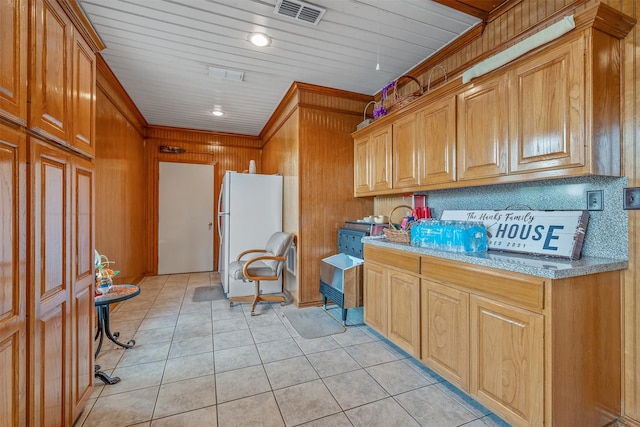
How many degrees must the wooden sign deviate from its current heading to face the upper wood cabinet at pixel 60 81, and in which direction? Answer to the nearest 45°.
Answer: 0° — it already faces it

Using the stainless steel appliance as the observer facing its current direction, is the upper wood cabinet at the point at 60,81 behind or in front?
in front

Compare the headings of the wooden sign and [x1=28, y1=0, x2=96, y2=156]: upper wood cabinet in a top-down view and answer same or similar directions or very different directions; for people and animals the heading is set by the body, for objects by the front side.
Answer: very different directions

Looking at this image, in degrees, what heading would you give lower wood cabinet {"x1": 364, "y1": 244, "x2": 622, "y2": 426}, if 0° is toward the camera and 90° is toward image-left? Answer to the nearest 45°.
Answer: approximately 45°

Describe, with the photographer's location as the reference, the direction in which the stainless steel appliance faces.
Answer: facing the viewer and to the left of the viewer

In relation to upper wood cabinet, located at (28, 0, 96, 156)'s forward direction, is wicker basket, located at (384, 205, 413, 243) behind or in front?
in front

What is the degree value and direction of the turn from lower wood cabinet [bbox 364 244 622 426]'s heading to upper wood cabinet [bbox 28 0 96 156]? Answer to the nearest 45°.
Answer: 0° — it already faces it

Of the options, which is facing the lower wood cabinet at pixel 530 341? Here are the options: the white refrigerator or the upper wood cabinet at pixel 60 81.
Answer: the upper wood cabinet

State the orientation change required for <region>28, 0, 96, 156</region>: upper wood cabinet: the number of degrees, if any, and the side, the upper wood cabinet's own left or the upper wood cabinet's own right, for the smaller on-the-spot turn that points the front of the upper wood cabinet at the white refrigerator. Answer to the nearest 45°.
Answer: approximately 90° to the upper wood cabinet's own left

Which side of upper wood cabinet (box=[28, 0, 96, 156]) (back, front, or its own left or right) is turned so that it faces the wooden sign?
front
